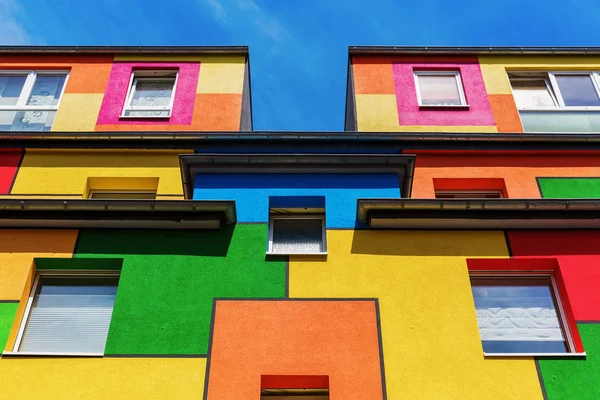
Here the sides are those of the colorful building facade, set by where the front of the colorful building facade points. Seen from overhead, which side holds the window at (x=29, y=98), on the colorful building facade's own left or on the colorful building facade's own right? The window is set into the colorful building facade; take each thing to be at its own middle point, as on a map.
on the colorful building facade's own right

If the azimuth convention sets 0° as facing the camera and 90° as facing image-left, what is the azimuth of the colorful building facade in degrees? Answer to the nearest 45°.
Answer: approximately 0°
